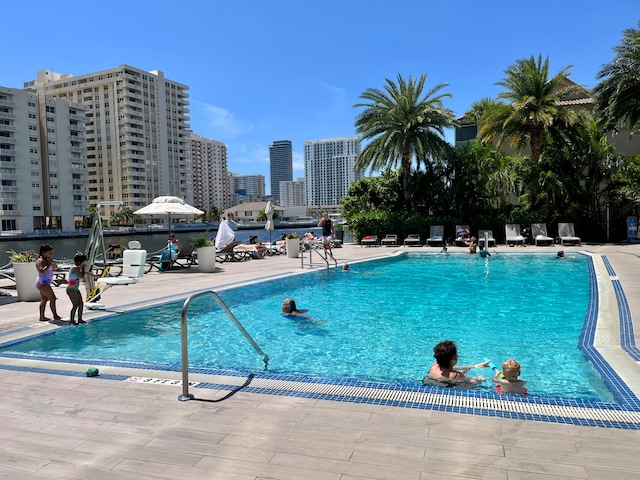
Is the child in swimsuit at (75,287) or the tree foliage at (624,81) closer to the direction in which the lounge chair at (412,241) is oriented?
the child in swimsuit

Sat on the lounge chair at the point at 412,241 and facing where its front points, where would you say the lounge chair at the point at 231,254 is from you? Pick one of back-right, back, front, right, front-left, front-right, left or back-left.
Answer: front-right

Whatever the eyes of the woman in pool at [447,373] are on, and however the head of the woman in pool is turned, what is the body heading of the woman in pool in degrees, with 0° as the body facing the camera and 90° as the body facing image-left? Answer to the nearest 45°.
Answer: approximately 225°

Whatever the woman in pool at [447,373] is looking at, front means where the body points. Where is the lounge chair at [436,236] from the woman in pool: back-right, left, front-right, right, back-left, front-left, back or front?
front-left

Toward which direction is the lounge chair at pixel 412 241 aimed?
toward the camera

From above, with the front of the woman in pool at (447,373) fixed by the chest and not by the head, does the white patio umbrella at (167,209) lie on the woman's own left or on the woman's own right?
on the woman's own left

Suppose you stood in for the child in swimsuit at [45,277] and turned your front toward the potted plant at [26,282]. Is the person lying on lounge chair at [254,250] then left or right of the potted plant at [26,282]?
right

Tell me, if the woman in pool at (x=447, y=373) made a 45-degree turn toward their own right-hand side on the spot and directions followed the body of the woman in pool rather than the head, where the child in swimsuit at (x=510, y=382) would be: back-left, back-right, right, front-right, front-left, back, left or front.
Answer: front
